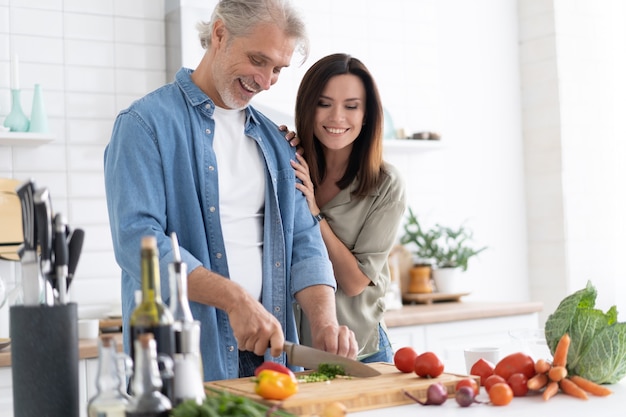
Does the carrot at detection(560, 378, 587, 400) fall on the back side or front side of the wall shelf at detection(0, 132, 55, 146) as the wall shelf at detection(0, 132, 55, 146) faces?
on the front side

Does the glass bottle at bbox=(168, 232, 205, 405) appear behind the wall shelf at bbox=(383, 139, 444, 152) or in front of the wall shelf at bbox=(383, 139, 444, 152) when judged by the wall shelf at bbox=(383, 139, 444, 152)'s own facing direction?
in front

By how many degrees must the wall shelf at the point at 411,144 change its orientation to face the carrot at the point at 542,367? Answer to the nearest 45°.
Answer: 0° — it already faces it

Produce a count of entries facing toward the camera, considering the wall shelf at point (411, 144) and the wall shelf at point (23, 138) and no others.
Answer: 2

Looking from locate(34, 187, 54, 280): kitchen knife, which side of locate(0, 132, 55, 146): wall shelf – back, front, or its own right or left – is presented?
front

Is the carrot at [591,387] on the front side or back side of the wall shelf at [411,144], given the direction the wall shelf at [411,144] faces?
on the front side

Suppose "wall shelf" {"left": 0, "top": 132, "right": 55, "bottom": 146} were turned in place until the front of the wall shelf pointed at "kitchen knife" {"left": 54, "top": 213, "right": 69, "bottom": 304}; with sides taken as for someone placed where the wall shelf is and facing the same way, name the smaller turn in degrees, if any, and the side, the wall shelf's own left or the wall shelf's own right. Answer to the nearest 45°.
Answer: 0° — it already faces it

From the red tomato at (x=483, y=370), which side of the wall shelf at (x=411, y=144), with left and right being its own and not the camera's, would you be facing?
front

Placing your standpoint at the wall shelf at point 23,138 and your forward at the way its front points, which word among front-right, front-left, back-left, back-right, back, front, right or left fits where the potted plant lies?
left

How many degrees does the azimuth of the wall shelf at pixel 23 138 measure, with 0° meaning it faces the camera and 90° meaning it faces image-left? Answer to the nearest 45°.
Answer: approximately 0°

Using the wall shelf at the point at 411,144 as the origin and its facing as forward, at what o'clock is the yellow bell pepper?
The yellow bell pepper is roughly at 12 o'clock from the wall shelf.
